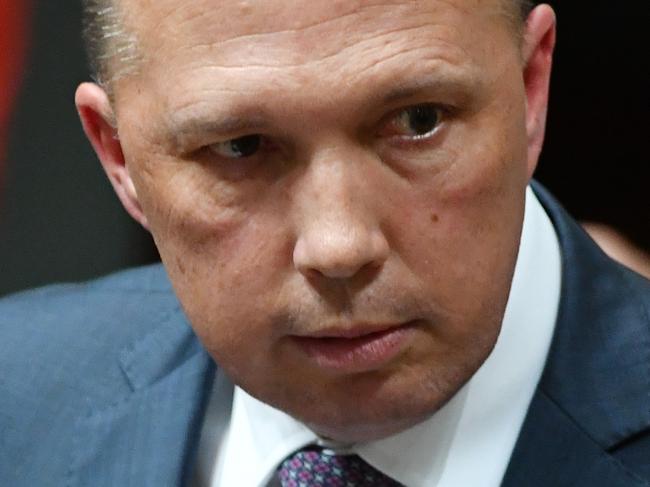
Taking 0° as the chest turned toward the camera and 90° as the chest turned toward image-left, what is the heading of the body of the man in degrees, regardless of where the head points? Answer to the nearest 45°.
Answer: approximately 0°
